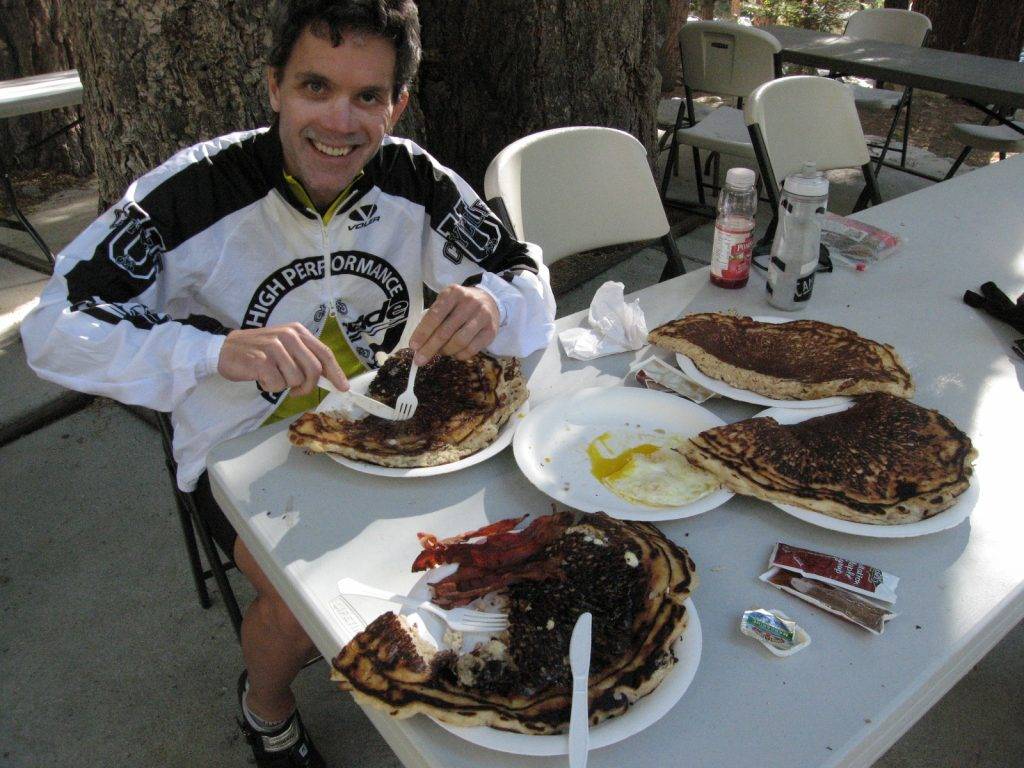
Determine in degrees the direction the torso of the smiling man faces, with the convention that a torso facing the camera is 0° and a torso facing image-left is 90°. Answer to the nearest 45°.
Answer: approximately 0°

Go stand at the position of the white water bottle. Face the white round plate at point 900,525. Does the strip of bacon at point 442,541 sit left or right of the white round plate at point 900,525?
right

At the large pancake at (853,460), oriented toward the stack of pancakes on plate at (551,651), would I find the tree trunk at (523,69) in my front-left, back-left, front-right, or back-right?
back-right

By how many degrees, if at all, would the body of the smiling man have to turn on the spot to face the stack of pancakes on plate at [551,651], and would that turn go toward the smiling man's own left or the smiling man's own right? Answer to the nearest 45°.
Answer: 0° — they already face it

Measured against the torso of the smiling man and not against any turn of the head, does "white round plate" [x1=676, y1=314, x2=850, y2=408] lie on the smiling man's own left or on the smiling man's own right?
on the smiling man's own left

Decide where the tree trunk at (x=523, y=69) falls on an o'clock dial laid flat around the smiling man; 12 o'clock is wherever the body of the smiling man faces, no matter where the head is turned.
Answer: The tree trunk is roughly at 7 o'clock from the smiling man.
